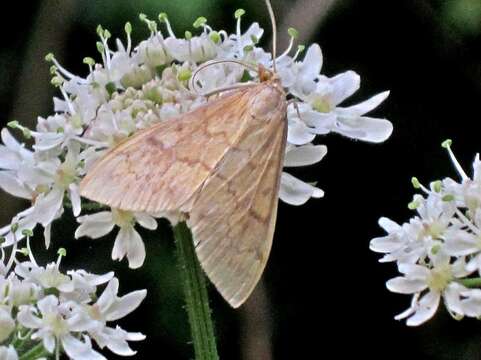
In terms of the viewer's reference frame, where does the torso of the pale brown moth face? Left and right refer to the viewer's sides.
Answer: facing away from the viewer and to the right of the viewer
